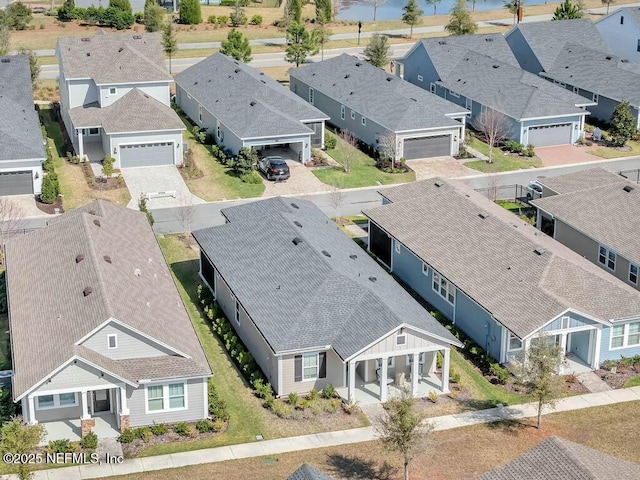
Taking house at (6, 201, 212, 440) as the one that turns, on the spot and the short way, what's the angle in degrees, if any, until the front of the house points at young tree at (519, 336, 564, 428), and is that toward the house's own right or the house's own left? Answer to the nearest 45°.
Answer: approximately 90° to the house's own left

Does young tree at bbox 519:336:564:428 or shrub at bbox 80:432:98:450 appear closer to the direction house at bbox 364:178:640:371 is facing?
the young tree

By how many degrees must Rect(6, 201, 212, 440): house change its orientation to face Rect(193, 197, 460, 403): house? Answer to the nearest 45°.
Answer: approximately 90° to its left

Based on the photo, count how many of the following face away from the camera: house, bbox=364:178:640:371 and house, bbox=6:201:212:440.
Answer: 0

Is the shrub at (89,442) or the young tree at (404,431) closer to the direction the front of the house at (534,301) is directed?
the young tree

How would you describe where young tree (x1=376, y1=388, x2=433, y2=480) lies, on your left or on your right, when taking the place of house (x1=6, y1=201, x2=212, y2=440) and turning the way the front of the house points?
on your left

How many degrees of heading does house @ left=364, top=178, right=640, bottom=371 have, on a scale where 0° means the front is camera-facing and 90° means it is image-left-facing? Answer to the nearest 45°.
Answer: approximately 315°

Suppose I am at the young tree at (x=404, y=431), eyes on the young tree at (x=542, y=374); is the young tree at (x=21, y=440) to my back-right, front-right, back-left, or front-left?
back-left

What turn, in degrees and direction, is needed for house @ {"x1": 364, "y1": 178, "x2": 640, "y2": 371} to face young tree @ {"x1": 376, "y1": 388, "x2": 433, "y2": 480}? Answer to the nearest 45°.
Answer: approximately 45° to its right

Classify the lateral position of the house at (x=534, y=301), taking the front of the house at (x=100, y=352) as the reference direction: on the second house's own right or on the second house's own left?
on the second house's own left
